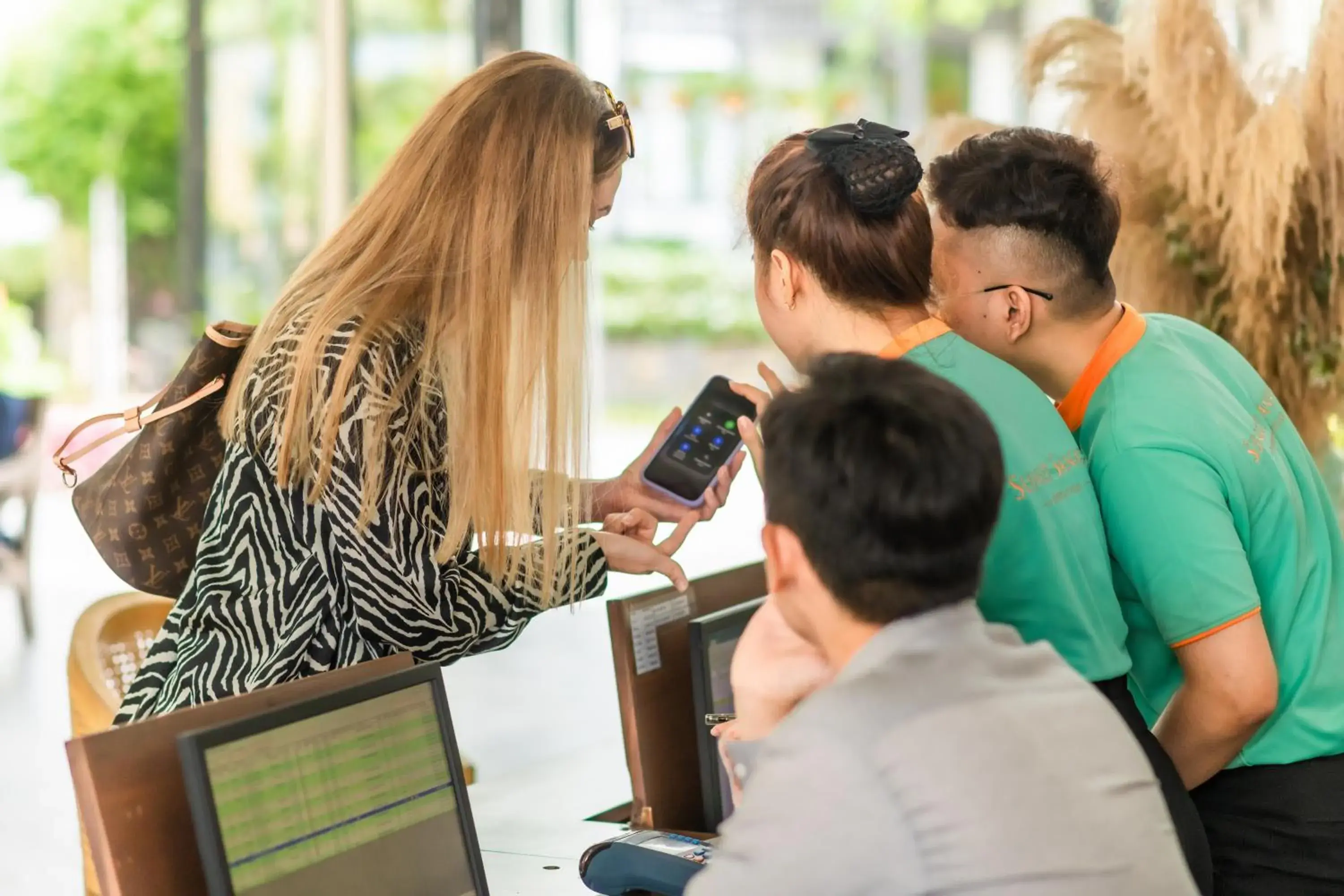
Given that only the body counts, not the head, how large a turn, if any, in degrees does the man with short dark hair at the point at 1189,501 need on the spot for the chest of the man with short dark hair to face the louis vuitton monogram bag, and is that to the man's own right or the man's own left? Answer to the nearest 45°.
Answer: approximately 45° to the man's own left

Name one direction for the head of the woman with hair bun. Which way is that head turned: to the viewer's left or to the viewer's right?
to the viewer's left

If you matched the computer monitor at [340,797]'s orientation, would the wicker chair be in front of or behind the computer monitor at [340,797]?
behind

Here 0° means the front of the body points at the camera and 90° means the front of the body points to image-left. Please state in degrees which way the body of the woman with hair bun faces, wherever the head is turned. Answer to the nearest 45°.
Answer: approximately 135°

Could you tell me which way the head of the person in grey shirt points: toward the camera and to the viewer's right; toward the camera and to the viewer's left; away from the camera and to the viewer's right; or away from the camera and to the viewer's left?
away from the camera and to the viewer's left

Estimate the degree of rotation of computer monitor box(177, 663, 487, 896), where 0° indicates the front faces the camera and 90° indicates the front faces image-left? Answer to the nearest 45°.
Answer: approximately 315°

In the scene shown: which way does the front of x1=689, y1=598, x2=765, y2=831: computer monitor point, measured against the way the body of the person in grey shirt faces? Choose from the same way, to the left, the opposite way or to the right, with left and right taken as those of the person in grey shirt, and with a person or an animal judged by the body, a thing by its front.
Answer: the opposite way

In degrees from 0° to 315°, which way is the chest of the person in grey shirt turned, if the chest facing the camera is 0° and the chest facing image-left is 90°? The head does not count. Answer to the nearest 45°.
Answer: approximately 135°
